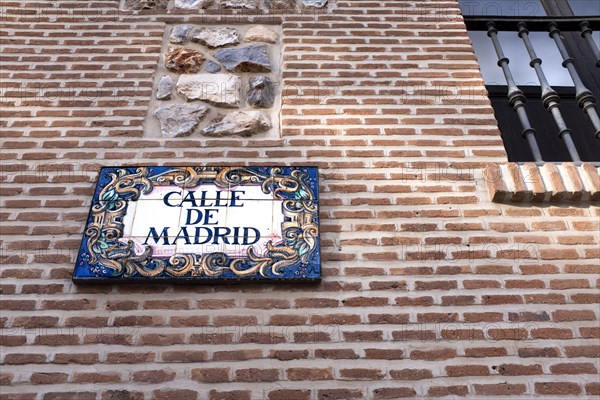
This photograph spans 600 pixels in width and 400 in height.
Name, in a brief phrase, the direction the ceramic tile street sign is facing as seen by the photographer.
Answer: facing the viewer
